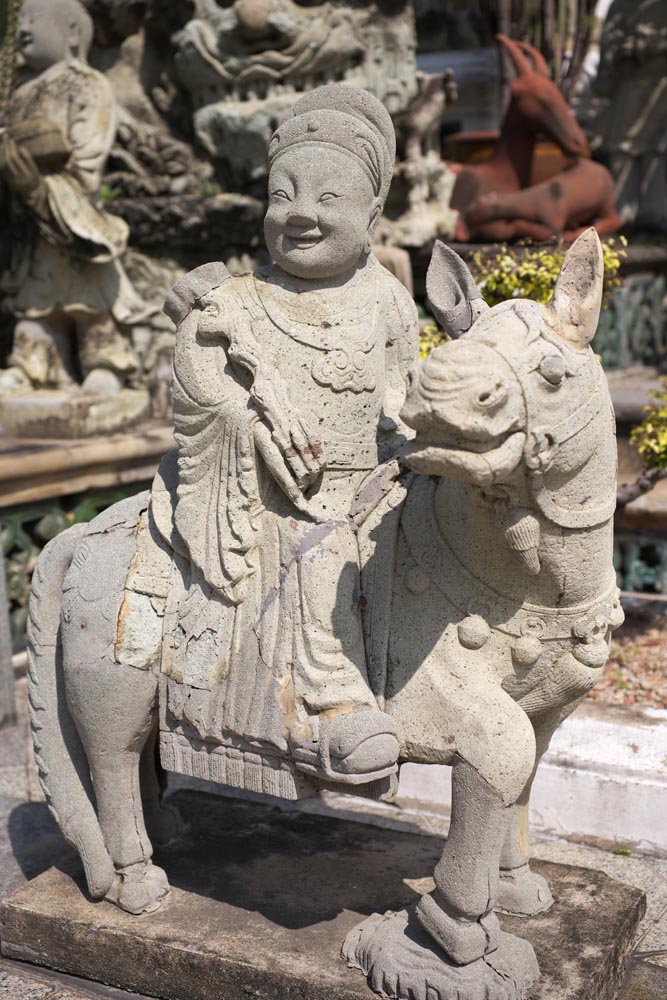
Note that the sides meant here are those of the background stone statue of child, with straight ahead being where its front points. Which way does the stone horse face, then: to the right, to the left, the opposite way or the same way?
to the left

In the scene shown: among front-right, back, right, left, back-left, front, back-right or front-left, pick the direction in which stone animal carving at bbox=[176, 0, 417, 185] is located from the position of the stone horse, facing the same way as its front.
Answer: back-left

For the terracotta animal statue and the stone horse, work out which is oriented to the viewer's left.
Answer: the terracotta animal statue

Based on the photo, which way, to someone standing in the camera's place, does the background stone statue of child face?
facing the viewer and to the left of the viewer

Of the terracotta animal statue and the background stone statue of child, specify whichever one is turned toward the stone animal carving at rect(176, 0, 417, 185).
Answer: the terracotta animal statue

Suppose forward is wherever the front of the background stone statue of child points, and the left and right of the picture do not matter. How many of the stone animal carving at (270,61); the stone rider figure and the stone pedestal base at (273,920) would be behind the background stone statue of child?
1

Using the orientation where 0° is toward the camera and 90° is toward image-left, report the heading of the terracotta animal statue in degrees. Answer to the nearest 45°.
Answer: approximately 90°

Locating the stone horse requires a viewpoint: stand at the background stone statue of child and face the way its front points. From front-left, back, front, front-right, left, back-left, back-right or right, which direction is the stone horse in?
front-left

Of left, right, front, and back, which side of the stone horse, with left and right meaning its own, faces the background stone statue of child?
back

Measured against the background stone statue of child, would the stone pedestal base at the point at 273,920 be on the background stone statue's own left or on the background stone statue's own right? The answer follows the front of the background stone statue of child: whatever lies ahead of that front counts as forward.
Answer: on the background stone statue's own left

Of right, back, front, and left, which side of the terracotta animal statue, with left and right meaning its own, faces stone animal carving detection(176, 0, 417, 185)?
front

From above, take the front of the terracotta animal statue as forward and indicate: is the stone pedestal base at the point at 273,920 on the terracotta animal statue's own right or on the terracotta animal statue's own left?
on the terracotta animal statue's own left

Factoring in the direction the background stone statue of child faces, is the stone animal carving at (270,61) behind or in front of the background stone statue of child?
behind

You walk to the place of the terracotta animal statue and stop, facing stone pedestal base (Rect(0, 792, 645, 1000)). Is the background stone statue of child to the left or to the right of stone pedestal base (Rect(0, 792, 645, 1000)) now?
right

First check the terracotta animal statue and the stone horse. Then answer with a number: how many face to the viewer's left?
1

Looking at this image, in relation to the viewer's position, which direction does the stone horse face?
facing the viewer and to the right of the viewer
